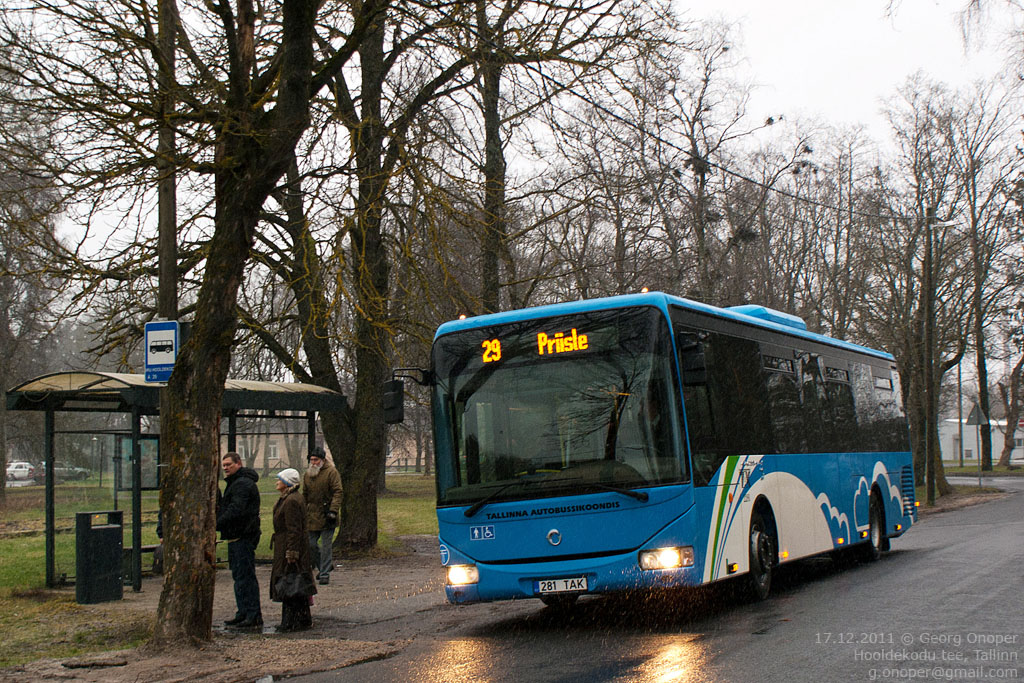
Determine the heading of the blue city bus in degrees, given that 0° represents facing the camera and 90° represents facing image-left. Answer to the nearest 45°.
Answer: approximately 45°

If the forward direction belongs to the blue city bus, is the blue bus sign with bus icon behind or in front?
in front

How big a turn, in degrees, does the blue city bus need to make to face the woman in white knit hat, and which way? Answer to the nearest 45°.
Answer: approximately 45° to its right

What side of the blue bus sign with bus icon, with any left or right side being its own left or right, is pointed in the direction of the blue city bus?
left

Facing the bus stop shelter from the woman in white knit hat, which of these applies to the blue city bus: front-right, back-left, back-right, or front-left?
front-right

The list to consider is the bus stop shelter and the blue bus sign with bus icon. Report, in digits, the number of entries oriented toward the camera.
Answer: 2
